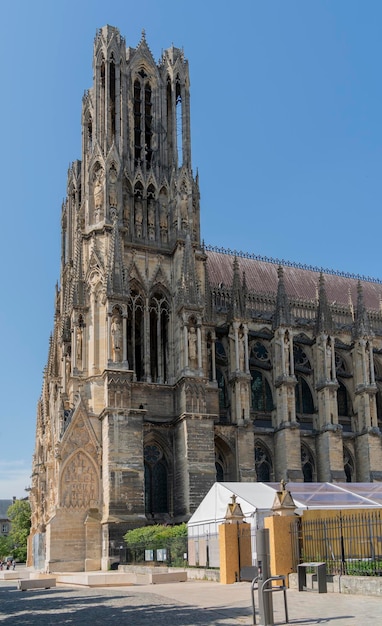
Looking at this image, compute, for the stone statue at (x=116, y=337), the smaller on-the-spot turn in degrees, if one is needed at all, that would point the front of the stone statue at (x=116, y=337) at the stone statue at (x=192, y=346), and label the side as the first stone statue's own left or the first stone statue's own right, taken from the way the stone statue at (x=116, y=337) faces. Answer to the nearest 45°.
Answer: approximately 90° to the first stone statue's own left

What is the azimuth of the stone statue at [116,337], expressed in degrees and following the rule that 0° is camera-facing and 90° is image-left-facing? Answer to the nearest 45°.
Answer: approximately 0°

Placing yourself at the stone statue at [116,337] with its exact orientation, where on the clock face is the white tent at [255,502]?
The white tent is roughly at 11 o'clock from the stone statue.
